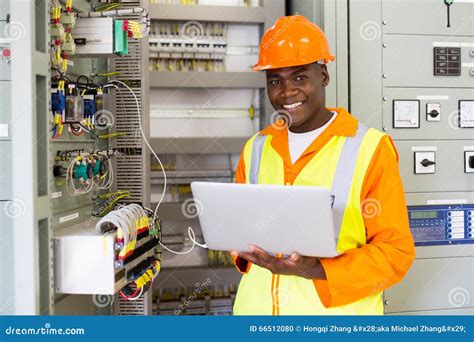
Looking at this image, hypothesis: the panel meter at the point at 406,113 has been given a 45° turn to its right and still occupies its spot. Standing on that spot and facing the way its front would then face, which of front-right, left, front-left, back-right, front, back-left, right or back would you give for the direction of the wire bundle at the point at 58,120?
front

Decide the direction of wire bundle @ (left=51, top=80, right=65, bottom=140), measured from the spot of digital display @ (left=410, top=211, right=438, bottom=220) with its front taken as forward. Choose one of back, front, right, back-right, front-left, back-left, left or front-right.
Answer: front-right

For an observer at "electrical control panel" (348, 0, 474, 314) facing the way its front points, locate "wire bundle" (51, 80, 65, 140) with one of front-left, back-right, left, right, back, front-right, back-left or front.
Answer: front-right

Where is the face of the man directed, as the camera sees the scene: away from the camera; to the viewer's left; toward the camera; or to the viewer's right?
toward the camera

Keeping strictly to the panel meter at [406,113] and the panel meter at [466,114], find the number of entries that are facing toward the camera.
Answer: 2

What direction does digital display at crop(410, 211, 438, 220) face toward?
toward the camera

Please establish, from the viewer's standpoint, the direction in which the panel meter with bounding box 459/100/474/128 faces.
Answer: facing the viewer

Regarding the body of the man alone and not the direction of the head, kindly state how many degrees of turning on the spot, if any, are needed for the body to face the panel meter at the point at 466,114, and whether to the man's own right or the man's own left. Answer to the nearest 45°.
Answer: approximately 180°

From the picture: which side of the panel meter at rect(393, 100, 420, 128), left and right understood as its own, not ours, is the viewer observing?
front

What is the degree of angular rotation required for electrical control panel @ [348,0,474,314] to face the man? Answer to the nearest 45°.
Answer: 0° — it already faces them

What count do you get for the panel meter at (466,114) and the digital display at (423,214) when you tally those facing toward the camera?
2

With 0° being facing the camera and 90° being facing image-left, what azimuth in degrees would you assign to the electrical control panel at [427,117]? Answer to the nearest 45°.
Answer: approximately 0°

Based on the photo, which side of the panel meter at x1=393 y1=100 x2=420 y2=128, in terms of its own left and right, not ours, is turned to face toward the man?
front

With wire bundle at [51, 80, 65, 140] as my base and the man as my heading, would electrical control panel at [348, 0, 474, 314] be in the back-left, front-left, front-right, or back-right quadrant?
front-left

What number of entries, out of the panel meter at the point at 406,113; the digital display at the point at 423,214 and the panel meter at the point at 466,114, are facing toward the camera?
3
